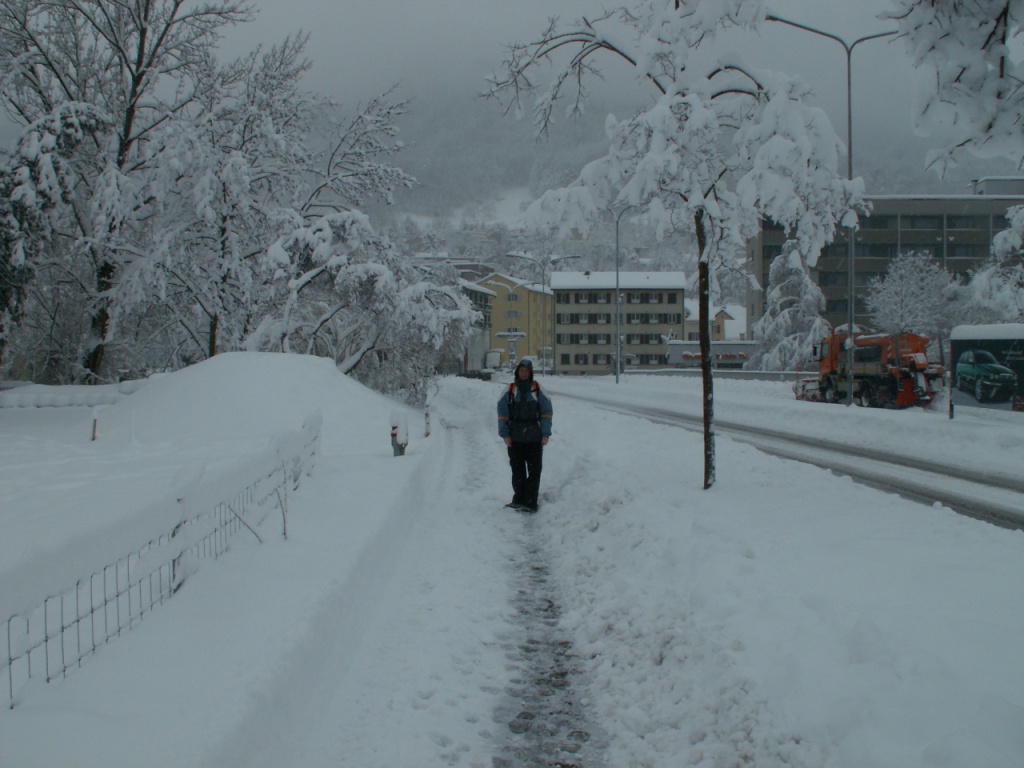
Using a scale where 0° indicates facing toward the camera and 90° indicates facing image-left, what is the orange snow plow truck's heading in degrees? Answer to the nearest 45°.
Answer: approximately 135°

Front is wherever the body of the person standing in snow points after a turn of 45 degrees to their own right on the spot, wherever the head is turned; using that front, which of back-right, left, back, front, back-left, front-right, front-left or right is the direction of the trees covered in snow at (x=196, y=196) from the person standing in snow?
right

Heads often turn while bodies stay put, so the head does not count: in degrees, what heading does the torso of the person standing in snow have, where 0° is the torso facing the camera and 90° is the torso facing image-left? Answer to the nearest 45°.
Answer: approximately 0°

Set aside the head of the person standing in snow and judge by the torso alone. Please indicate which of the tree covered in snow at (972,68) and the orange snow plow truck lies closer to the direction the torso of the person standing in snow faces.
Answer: the tree covered in snow

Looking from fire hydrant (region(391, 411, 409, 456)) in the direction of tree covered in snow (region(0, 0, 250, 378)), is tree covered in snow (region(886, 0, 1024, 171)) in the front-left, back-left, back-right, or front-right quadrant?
back-left

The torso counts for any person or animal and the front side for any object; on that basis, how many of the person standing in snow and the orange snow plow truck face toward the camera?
1

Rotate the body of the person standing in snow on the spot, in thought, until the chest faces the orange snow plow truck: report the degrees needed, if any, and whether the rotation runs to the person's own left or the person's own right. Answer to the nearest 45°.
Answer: approximately 135° to the person's own left
